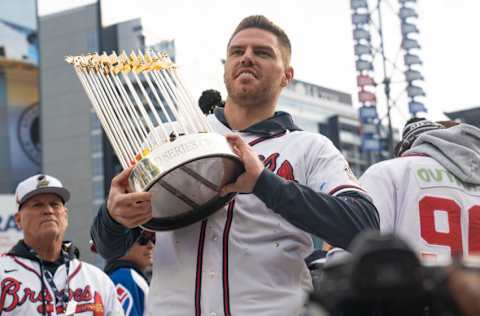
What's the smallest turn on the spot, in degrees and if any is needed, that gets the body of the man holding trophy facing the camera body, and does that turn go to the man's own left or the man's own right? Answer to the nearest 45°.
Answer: approximately 45° to the man's own left

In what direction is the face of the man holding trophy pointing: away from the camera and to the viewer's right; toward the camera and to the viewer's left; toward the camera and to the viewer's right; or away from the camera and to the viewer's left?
toward the camera and to the viewer's left

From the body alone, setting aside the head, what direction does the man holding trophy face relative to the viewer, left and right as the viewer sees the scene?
facing the viewer and to the left of the viewer
